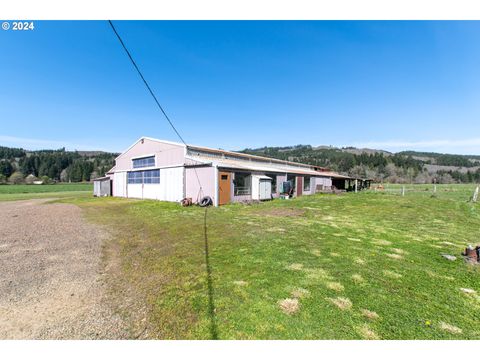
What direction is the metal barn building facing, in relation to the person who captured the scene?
facing the viewer and to the left of the viewer

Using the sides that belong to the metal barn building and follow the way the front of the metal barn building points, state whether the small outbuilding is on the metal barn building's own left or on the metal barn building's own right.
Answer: on the metal barn building's own right
